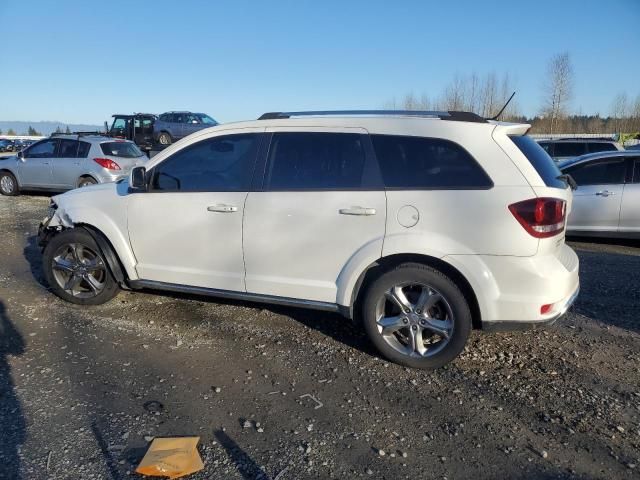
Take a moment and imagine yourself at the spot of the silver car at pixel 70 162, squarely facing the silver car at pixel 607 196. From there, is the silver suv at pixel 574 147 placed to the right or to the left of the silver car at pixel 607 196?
left

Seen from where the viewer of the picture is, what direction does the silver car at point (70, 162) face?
facing away from the viewer and to the left of the viewer

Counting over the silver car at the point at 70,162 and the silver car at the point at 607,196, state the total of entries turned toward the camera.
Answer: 0

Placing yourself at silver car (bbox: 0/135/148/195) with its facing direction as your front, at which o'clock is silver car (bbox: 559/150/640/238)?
silver car (bbox: 559/150/640/238) is roughly at 6 o'clock from silver car (bbox: 0/135/148/195).

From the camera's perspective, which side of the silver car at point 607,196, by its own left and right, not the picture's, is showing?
left

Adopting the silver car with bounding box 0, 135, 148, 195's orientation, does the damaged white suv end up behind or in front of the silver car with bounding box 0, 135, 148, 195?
behind

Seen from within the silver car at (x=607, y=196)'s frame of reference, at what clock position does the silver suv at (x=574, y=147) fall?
The silver suv is roughly at 3 o'clock from the silver car.

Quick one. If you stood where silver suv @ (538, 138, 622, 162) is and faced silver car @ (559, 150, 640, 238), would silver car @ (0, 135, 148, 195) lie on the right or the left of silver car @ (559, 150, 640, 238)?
right

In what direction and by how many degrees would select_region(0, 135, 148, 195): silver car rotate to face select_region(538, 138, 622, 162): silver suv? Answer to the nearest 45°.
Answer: approximately 135° to its right

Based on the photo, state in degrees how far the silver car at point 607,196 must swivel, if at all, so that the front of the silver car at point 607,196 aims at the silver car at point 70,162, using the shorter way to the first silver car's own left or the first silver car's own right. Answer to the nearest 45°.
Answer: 0° — it already faces it

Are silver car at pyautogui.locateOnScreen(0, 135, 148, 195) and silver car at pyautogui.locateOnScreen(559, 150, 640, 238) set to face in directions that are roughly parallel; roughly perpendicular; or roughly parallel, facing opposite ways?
roughly parallel

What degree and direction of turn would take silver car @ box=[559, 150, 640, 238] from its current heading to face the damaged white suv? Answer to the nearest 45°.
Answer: approximately 90° to its left
